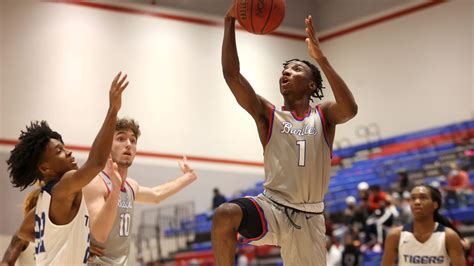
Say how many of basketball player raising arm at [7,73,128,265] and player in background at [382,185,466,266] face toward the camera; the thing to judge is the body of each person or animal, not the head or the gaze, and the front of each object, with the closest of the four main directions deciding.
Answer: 1

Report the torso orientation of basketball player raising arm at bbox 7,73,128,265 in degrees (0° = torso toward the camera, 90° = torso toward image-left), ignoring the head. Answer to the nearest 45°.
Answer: approximately 270°

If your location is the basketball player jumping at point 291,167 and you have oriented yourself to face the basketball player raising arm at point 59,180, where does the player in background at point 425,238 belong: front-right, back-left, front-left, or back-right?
back-right

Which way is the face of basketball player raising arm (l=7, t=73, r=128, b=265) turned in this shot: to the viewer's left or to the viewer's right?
to the viewer's right

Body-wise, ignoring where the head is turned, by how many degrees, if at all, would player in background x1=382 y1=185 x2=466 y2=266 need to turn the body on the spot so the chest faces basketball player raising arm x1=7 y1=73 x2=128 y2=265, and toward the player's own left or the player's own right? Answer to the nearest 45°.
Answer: approximately 45° to the player's own right

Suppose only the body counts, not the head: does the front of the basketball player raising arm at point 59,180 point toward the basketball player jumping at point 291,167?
yes
